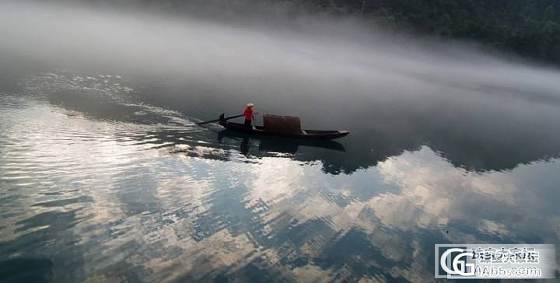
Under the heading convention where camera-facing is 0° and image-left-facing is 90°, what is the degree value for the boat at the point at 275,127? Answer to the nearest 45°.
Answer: approximately 270°
